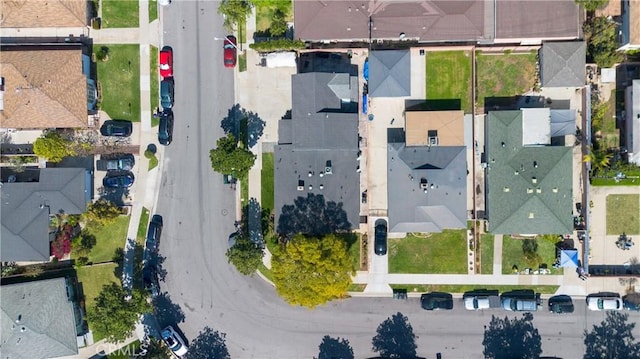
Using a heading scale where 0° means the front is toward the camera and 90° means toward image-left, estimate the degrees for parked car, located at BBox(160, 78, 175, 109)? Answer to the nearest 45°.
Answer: approximately 0°

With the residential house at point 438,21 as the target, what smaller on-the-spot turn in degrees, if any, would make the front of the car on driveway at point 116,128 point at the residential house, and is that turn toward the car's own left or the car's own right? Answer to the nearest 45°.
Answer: approximately 135° to the car's own left

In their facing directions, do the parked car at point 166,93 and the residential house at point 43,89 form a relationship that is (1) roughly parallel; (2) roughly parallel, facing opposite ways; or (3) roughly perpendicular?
roughly perpendicular

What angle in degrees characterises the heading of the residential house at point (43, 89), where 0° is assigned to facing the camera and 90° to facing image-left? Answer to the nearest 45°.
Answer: approximately 270°

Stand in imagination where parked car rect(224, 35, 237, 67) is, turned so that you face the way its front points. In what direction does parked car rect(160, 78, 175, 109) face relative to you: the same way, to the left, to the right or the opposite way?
the opposite way

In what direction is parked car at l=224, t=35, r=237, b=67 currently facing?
away from the camera

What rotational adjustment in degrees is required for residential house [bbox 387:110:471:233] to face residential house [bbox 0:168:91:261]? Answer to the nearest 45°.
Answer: approximately 90° to its right

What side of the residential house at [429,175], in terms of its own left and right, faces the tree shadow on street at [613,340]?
left
